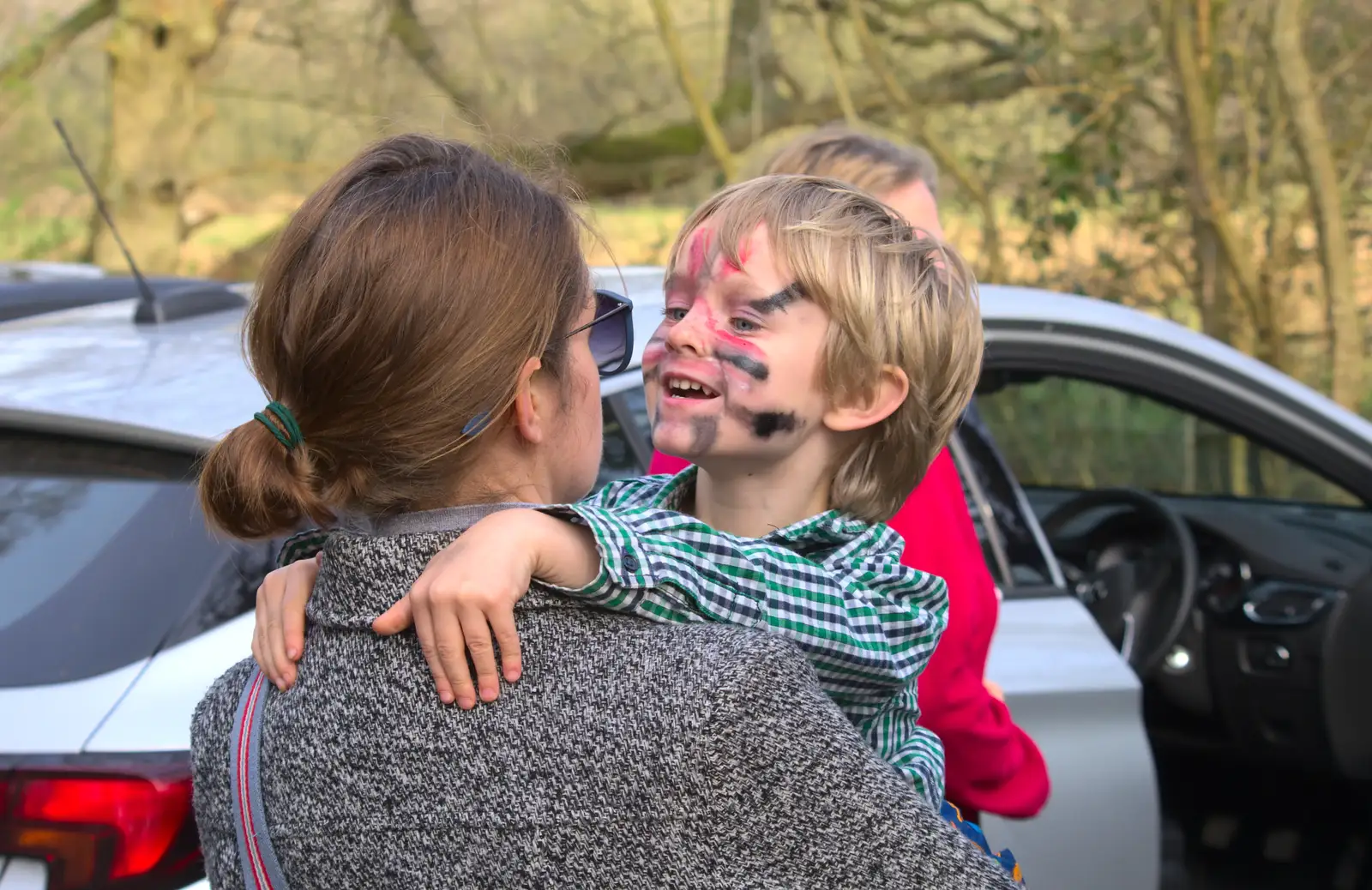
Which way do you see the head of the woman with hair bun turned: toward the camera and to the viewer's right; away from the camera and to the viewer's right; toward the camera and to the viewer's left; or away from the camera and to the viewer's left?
away from the camera and to the viewer's right

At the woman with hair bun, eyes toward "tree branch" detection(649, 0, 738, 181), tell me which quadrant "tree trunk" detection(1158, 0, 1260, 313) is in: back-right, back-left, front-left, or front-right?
front-right

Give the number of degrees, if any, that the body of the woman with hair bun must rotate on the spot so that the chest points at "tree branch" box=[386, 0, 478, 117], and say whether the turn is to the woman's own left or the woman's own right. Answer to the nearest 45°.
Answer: approximately 45° to the woman's own left

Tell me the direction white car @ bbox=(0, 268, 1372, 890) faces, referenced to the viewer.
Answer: facing away from the viewer and to the right of the viewer

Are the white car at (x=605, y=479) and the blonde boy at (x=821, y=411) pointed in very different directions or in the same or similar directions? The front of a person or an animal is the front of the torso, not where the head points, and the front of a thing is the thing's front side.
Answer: very different directions

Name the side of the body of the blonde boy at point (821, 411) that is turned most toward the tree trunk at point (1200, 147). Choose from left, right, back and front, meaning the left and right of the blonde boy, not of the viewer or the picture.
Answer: back

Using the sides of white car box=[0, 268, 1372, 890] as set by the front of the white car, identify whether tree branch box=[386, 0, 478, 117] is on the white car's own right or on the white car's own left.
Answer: on the white car's own left

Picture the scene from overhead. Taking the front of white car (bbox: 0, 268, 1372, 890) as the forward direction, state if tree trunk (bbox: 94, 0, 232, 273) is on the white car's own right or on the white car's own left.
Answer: on the white car's own left

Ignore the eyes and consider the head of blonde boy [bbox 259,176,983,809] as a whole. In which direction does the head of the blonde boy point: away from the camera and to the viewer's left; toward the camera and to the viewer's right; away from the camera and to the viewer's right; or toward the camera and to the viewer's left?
toward the camera and to the viewer's left

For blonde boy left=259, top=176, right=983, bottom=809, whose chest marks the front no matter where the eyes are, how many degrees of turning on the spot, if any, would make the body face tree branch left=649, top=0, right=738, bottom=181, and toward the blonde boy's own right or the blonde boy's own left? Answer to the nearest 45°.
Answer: approximately 135° to the blonde boy's own right

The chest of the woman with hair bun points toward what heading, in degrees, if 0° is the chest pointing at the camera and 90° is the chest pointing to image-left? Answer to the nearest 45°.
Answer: approximately 225°

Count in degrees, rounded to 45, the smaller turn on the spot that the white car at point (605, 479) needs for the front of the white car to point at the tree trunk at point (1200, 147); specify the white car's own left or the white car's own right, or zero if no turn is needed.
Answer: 0° — it already faces it

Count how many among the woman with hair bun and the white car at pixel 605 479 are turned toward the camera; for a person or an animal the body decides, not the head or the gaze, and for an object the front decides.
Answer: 0
